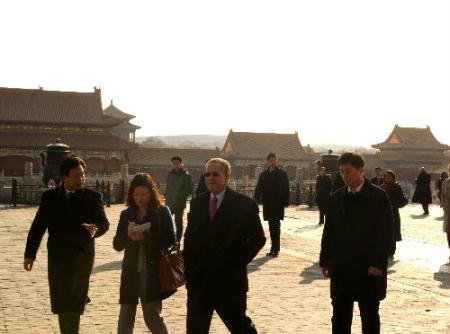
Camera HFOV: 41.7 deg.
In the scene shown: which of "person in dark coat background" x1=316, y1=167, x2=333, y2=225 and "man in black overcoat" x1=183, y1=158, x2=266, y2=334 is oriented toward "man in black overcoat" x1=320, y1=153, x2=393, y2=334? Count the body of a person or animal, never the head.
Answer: the person in dark coat background

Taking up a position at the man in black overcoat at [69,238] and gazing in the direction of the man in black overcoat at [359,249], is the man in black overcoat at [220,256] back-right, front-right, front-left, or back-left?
front-right

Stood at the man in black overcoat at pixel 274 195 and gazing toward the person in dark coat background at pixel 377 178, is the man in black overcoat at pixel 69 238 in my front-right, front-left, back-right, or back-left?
back-right

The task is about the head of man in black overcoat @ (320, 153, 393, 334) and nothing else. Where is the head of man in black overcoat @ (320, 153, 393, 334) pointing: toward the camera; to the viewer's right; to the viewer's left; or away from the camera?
toward the camera

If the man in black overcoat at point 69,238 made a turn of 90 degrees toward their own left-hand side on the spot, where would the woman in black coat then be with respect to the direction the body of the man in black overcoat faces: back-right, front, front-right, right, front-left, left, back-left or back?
front

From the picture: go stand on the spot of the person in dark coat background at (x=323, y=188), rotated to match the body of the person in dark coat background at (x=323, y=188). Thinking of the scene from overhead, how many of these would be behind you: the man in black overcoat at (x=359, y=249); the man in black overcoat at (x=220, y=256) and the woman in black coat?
0

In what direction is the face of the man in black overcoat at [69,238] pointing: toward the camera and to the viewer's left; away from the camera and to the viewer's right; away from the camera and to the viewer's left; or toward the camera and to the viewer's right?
toward the camera and to the viewer's right

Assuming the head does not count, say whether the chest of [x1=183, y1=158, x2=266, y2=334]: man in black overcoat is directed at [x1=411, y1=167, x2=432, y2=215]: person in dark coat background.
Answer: no

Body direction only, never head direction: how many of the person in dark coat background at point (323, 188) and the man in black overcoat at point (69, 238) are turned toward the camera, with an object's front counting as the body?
2

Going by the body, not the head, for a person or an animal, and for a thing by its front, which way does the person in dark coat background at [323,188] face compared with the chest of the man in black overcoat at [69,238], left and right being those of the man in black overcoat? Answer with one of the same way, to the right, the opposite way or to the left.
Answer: the same way

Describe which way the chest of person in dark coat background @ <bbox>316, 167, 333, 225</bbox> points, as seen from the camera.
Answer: toward the camera

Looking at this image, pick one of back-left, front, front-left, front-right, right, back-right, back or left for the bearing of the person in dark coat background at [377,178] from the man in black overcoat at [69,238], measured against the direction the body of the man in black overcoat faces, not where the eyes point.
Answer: back-left

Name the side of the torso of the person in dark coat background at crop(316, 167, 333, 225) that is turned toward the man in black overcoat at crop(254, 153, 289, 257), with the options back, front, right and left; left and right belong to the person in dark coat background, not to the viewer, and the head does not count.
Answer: front

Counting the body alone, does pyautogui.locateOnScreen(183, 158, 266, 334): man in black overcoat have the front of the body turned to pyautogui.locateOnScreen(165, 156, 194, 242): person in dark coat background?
no

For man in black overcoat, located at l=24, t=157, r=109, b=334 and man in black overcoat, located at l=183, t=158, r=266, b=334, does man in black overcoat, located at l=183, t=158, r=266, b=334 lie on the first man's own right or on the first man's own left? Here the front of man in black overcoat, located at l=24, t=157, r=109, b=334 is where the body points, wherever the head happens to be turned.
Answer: on the first man's own left

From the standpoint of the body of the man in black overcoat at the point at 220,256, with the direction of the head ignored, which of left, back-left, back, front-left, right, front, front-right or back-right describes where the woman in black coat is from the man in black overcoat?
right

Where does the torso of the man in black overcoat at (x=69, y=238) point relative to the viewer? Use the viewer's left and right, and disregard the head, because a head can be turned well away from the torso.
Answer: facing the viewer

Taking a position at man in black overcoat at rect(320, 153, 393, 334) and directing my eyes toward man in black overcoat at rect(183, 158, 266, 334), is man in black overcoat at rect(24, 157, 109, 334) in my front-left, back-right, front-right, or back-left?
front-right
